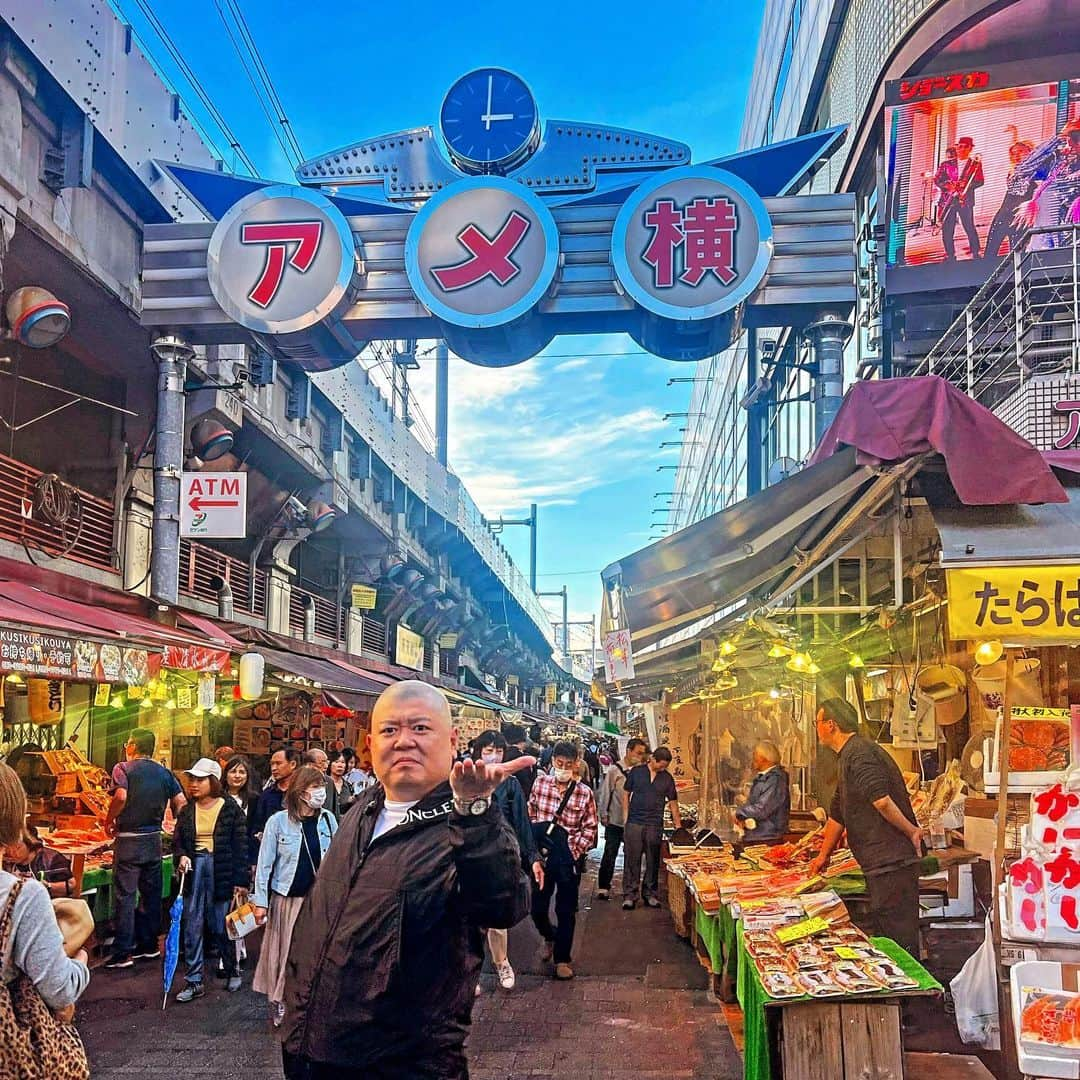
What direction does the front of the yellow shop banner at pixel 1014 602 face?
toward the camera

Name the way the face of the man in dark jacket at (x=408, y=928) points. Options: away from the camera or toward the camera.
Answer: toward the camera

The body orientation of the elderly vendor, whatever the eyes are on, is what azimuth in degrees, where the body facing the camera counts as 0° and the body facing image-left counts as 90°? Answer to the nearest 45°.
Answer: approximately 90°

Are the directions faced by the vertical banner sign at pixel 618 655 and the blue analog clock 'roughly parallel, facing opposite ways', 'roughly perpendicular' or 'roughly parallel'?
roughly parallel

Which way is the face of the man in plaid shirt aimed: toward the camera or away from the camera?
toward the camera

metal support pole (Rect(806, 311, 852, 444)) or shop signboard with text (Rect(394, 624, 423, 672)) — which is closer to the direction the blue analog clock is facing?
the metal support pole

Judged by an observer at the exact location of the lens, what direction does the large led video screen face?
facing the viewer and to the left of the viewer

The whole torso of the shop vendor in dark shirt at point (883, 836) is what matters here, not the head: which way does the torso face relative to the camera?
to the viewer's left

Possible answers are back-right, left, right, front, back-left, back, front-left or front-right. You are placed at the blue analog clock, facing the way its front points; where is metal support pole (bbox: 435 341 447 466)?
back

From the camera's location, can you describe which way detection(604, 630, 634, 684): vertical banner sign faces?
facing the viewer

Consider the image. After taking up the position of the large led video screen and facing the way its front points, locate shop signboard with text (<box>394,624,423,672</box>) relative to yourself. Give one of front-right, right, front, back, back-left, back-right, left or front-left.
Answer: right
